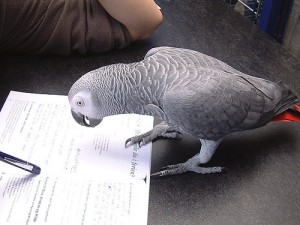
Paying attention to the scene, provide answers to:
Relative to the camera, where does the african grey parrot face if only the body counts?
to the viewer's left

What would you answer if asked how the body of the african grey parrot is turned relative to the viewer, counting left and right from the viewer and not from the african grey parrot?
facing to the left of the viewer
